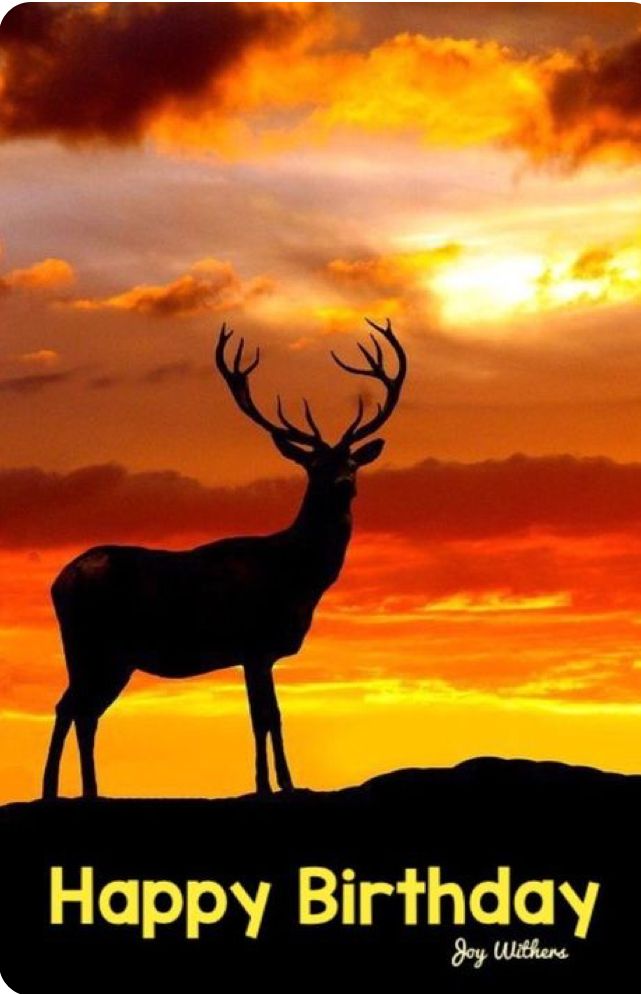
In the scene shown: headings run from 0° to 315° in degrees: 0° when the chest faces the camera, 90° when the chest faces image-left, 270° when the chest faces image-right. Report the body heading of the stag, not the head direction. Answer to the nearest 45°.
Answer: approximately 270°
